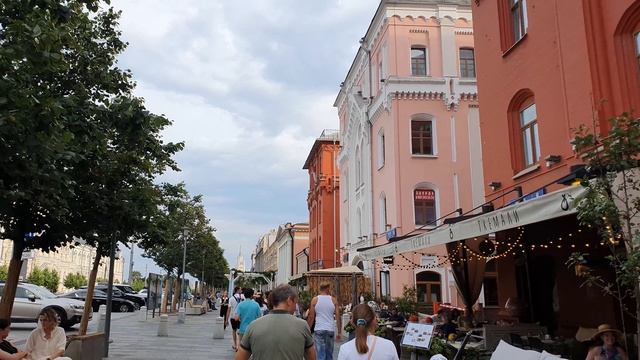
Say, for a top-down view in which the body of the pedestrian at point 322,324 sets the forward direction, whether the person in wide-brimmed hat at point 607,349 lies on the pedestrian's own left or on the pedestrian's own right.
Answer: on the pedestrian's own right

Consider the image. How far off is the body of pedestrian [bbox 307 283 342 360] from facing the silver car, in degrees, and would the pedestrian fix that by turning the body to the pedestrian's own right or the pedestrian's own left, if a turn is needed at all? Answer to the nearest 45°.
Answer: approximately 45° to the pedestrian's own left

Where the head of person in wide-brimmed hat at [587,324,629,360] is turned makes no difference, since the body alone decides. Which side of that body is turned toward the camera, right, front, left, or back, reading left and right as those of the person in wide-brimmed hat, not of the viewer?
front

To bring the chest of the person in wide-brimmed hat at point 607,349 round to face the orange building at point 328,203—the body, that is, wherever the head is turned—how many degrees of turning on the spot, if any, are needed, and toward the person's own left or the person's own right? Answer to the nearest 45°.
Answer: approximately 135° to the person's own right

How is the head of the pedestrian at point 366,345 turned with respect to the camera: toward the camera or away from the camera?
away from the camera

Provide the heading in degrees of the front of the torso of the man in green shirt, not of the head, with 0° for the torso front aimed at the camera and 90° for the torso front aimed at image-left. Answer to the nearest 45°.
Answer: approximately 180°

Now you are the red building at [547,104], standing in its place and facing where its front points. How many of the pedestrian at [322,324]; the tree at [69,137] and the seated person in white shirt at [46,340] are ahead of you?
3

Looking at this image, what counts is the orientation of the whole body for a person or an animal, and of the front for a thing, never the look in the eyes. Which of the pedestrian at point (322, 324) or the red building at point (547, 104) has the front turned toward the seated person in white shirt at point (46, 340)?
the red building

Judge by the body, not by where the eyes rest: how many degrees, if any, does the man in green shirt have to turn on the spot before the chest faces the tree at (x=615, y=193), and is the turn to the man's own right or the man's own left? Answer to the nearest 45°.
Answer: approximately 90° to the man's own right

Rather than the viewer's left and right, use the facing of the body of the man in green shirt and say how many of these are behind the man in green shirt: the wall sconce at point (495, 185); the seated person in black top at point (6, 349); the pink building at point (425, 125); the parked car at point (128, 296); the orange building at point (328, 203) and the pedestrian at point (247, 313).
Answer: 0

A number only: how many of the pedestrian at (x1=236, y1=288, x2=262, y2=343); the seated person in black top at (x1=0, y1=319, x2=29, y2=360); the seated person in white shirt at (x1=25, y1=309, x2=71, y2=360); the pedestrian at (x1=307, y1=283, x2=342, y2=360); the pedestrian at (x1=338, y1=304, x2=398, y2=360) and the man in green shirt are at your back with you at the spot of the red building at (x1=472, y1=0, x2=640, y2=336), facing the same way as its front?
0

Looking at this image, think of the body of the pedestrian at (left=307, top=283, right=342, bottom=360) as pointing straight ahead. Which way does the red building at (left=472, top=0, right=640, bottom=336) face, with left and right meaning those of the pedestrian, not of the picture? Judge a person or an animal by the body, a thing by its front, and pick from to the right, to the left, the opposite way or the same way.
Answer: to the left

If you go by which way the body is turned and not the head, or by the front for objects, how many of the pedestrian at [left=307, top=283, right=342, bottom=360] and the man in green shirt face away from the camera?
2

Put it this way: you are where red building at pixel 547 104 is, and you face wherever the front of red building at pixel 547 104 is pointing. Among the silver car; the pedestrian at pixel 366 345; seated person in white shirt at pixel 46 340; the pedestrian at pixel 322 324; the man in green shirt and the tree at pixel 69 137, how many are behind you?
0

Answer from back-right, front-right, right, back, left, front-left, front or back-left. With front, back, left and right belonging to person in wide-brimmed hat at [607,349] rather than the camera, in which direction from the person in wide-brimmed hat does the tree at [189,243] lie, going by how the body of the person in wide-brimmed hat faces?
back-right

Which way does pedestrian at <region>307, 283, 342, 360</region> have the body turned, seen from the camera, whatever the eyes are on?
away from the camera

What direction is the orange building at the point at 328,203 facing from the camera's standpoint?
to the viewer's left
